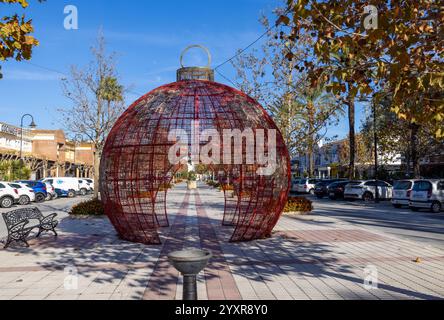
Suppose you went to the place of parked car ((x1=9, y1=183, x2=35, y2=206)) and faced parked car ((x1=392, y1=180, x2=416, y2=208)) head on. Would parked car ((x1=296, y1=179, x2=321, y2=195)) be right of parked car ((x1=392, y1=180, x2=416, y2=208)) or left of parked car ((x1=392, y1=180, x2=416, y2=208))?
left

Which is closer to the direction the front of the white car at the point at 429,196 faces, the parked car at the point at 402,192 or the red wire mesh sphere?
the parked car

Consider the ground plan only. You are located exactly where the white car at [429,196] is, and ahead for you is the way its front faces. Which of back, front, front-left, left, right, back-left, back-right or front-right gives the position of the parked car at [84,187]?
back-left

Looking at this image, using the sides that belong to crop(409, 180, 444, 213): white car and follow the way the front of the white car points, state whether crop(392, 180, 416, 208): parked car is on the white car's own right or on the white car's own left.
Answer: on the white car's own left

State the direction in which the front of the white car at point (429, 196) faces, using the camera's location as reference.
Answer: facing away from the viewer and to the right of the viewer
